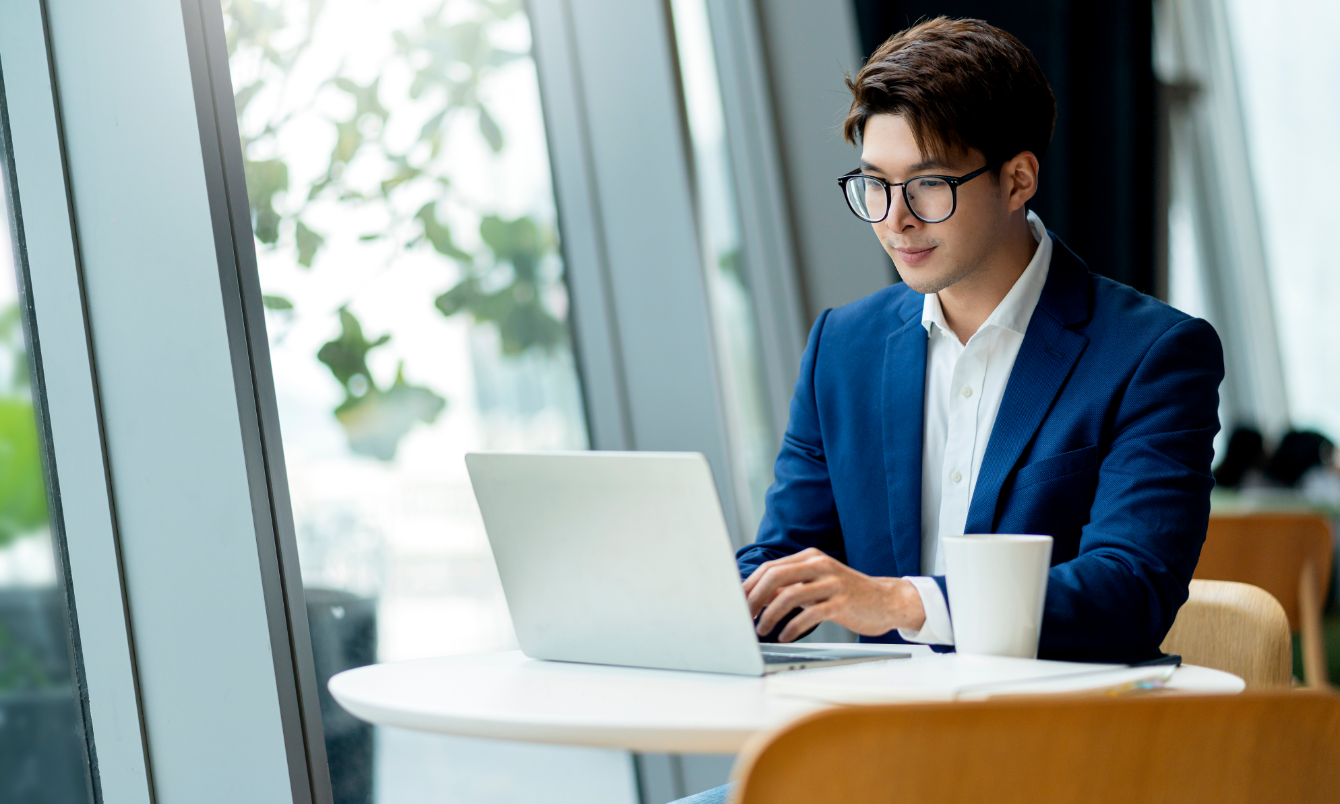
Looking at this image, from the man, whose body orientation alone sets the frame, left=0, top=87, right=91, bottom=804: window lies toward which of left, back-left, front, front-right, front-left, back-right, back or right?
front-right

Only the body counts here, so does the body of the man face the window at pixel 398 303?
no

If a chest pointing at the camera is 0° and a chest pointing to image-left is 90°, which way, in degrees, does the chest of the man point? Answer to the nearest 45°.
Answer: approximately 45°

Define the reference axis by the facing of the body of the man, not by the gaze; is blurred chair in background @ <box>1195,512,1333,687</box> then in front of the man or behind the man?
behind

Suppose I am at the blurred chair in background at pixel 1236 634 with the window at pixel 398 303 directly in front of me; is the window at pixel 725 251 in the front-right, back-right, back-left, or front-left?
front-right

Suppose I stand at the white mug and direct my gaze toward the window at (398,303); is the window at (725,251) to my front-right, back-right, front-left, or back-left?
front-right

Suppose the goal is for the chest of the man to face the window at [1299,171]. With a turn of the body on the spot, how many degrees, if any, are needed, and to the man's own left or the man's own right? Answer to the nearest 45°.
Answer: approximately 135° to the man's own right

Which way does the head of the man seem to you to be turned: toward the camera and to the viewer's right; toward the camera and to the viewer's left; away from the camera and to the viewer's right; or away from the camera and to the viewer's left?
toward the camera and to the viewer's left

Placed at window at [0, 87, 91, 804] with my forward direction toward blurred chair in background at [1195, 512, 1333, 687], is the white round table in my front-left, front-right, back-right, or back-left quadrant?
front-right

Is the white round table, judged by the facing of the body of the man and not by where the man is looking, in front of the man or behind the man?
in front

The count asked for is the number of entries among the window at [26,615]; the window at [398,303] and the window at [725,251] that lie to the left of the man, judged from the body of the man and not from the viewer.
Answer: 0

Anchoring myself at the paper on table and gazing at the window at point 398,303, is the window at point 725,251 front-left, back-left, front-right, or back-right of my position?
front-right

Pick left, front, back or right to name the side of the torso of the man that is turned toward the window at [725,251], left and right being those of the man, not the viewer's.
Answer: right
